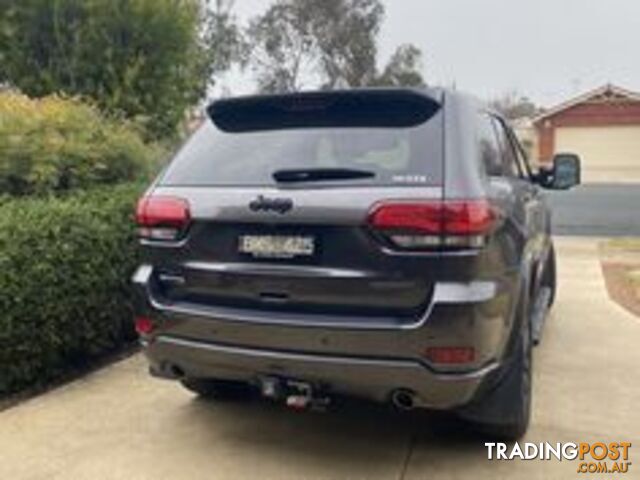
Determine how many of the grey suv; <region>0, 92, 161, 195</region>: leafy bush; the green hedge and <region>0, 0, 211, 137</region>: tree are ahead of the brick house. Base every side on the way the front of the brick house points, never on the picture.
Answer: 4

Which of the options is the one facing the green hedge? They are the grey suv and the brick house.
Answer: the brick house

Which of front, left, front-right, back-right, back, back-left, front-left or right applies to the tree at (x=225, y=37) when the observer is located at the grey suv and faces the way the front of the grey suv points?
front-left

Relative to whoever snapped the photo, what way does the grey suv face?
facing away from the viewer and to the right of the viewer

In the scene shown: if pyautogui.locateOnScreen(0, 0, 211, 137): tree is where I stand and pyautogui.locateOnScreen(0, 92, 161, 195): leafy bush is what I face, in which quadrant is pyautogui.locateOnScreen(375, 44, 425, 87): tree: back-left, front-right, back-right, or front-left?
back-left

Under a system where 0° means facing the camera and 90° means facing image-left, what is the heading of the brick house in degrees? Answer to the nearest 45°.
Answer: approximately 0°

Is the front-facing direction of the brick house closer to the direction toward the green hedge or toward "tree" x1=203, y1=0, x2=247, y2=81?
the green hedge

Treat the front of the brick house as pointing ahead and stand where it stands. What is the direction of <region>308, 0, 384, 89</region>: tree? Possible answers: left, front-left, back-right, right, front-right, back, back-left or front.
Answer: front-right

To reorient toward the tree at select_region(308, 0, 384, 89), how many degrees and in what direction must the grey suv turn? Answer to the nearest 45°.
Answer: approximately 45° to its left

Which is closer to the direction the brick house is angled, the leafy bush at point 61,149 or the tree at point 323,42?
the leafy bush

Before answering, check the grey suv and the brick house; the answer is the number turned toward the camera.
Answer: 1

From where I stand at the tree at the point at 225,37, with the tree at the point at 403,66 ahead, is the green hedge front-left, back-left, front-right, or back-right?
back-right

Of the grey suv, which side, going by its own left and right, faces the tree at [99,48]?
left
